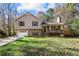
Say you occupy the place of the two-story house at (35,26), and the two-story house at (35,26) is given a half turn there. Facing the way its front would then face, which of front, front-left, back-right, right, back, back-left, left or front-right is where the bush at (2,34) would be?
left

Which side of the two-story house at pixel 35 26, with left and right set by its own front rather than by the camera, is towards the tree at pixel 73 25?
left

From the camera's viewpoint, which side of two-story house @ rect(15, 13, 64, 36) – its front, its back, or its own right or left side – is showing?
front
